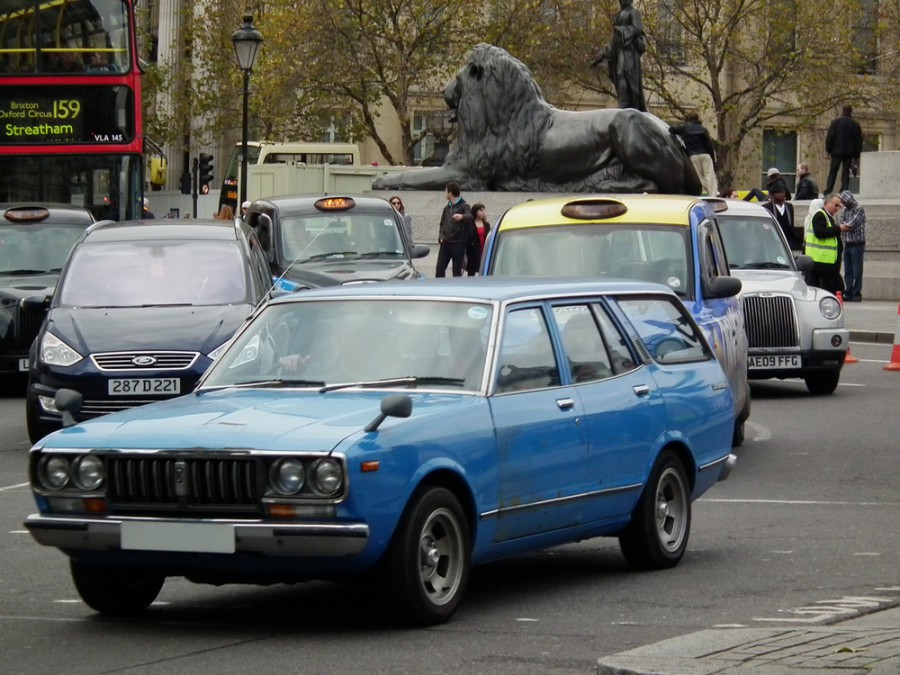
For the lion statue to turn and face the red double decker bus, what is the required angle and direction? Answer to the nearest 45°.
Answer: approximately 45° to its left

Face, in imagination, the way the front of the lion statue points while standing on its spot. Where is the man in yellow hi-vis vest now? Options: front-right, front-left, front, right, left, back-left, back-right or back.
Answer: back-left

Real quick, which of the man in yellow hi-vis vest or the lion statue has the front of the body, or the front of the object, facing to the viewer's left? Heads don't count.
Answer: the lion statue

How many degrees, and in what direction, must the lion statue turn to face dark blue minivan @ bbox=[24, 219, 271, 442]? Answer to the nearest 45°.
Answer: approximately 90° to its left

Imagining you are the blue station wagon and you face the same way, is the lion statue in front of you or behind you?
behind

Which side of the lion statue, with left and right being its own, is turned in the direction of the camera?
left

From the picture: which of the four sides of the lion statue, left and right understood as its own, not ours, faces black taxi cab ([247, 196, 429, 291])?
left
